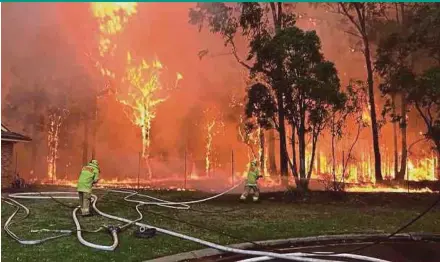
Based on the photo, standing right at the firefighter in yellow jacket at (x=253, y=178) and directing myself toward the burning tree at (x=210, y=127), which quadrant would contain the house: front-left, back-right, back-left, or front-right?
front-left

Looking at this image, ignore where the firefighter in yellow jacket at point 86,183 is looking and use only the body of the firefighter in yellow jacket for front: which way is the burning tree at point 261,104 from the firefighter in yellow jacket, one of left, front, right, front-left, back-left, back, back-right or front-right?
front

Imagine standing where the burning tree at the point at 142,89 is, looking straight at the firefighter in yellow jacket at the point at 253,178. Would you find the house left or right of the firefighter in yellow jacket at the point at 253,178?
right

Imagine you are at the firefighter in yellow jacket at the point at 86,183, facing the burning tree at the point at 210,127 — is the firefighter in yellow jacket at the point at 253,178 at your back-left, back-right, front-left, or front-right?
front-right

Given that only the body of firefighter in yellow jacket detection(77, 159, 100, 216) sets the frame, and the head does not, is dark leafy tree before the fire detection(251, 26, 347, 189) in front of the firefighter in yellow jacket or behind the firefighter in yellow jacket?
in front

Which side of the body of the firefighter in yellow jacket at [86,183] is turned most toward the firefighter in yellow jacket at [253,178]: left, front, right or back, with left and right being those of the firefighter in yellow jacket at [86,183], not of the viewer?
front

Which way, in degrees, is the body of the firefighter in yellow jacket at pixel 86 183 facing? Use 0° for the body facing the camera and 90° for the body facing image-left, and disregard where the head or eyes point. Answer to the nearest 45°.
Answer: approximately 225°

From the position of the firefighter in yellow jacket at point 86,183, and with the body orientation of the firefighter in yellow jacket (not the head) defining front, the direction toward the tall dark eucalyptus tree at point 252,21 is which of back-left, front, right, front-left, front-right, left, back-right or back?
front
